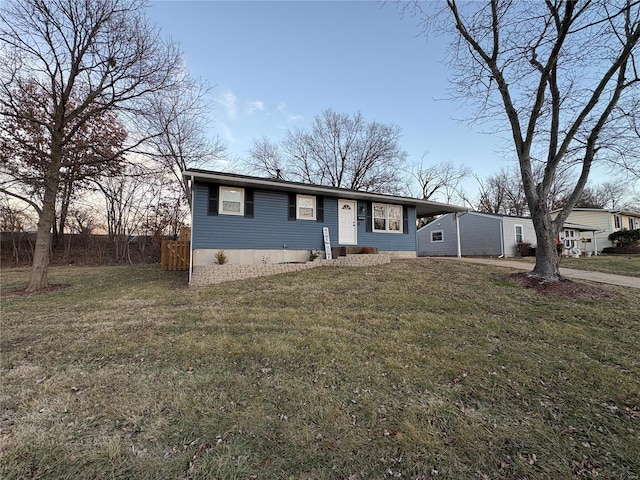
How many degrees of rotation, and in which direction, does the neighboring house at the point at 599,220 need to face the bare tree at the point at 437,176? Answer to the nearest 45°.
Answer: approximately 135° to its right

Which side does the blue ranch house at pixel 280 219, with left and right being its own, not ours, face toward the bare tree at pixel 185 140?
back

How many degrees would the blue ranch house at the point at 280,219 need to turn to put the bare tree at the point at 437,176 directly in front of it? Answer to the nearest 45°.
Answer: approximately 90° to its left

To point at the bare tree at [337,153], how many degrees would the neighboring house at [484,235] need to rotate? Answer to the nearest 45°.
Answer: approximately 135° to its right

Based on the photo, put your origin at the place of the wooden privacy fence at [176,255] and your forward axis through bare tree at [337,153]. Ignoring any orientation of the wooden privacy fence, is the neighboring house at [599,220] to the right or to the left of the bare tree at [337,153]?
right

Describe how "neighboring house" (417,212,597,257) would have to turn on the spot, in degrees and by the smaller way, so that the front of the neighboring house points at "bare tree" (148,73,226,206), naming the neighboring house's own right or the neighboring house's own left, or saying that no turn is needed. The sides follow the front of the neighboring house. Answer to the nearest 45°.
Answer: approximately 90° to the neighboring house's own right

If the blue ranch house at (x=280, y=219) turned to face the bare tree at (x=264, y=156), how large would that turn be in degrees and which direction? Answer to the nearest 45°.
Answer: approximately 135° to its left

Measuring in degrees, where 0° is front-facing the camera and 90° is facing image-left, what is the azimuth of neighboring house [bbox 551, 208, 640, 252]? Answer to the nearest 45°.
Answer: approximately 315°

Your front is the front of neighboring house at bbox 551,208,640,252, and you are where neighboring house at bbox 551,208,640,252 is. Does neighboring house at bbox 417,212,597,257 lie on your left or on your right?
on your right

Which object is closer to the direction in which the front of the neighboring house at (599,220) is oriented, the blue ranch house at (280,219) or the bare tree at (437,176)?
the blue ranch house

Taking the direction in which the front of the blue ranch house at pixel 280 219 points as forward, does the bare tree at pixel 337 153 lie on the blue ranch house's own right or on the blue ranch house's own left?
on the blue ranch house's own left

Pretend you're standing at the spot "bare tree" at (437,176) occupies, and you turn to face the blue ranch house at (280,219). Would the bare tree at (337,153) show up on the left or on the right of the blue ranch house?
right

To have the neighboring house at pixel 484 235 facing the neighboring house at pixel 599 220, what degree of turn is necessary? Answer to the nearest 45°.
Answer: approximately 90° to its left
